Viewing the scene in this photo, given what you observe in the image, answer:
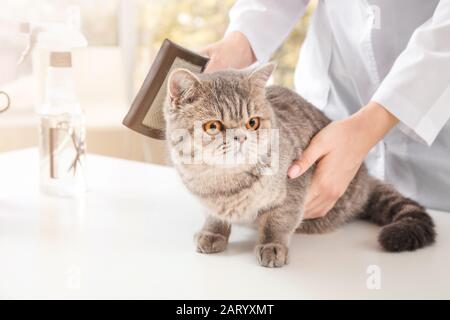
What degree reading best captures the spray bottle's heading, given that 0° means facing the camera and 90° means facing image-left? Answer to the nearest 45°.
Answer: approximately 90°

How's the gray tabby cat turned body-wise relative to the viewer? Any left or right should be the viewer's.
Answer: facing the viewer and to the left of the viewer

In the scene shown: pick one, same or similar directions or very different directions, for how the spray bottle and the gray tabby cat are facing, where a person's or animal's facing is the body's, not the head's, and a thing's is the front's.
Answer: same or similar directions
